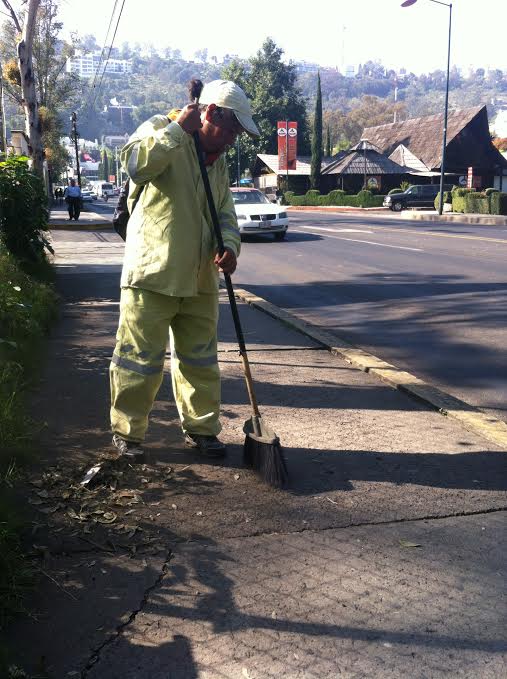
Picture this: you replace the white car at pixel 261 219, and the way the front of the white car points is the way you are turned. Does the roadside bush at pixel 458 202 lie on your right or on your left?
on your left

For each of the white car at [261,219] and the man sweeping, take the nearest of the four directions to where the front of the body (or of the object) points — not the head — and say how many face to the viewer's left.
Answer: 0

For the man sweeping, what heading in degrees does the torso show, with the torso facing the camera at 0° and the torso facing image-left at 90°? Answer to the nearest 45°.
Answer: approximately 315°

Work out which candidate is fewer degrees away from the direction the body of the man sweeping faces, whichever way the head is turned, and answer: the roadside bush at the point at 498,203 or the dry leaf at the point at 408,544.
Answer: the dry leaf

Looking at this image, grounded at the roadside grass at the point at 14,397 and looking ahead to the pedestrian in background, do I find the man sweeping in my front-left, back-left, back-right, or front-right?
back-right

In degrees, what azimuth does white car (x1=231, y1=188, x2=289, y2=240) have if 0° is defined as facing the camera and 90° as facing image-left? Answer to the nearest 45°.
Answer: approximately 315°

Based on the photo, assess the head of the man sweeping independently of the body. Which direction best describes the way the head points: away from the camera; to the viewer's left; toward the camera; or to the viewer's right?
to the viewer's right

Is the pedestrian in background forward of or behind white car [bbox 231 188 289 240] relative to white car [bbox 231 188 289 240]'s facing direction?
behind

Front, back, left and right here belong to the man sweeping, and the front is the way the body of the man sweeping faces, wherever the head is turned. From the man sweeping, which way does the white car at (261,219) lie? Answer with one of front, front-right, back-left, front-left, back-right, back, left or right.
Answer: back-left

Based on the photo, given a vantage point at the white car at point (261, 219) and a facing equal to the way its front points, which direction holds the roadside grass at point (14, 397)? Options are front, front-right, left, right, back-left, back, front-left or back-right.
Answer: front-right
